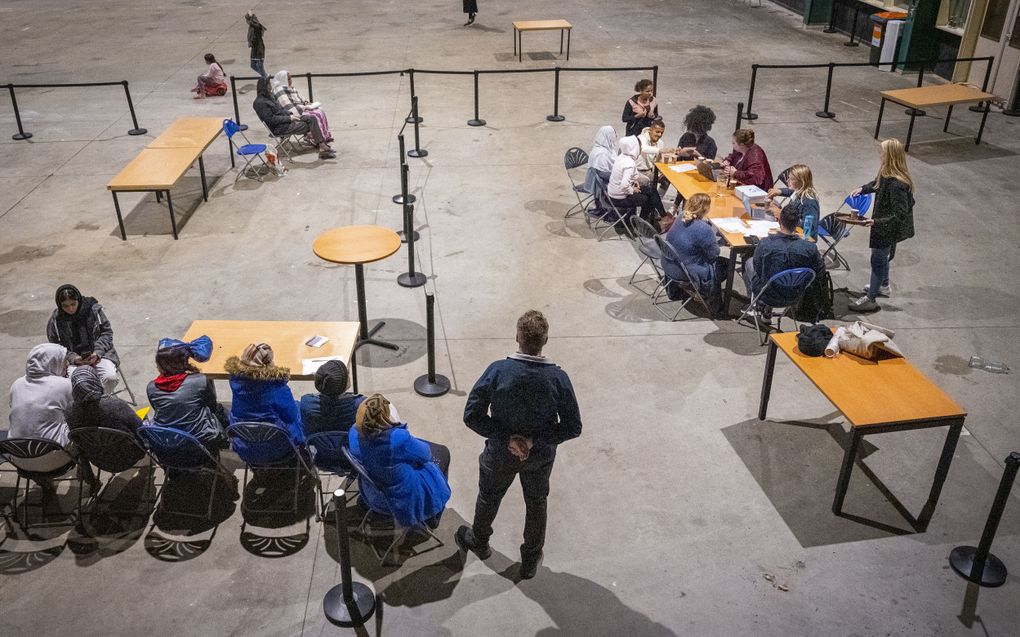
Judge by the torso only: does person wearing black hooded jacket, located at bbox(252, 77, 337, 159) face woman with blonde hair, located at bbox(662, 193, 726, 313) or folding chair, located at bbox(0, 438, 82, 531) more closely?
the woman with blonde hair

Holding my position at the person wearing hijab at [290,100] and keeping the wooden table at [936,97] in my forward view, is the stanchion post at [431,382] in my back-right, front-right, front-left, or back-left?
front-right

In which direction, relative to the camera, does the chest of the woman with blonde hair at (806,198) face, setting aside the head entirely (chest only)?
to the viewer's left

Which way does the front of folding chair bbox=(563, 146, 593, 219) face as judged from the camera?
facing away from the viewer and to the right of the viewer

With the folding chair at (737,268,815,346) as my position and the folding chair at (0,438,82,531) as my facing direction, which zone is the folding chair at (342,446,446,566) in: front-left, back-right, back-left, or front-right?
front-left

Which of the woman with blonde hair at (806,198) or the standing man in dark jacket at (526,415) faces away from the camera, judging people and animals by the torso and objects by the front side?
the standing man in dark jacket

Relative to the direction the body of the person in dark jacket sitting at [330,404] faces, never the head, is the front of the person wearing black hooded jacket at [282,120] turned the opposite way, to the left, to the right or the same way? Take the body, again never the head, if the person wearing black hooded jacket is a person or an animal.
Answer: to the right

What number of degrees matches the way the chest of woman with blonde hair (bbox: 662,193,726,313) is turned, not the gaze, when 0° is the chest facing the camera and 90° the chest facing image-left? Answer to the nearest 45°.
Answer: approximately 225°

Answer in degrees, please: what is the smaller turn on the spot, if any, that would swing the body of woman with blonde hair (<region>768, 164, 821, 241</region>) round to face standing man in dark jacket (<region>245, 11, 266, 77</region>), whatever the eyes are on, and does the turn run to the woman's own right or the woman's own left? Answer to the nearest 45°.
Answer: approximately 45° to the woman's own right

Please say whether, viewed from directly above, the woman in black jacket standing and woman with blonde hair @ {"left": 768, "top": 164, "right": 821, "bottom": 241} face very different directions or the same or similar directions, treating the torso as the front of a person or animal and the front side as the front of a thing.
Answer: same or similar directions

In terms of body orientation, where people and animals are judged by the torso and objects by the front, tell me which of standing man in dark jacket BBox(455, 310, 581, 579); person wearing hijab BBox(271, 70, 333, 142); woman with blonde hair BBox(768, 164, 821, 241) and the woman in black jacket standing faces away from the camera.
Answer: the standing man in dark jacket

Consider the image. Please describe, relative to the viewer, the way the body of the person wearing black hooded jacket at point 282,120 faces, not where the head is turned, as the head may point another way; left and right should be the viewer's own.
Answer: facing to the right of the viewer

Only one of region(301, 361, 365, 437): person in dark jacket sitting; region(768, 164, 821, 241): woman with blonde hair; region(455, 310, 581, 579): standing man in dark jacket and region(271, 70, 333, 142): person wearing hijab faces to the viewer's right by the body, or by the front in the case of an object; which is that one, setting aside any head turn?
the person wearing hijab

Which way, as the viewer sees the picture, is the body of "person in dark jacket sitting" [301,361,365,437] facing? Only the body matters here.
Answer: away from the camera

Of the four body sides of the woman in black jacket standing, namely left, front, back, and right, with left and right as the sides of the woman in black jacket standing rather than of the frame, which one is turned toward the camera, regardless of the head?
left

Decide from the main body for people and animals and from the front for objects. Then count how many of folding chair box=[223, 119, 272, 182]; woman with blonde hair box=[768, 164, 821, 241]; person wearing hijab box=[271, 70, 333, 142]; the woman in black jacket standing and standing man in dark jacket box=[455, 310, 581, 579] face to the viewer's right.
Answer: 2
